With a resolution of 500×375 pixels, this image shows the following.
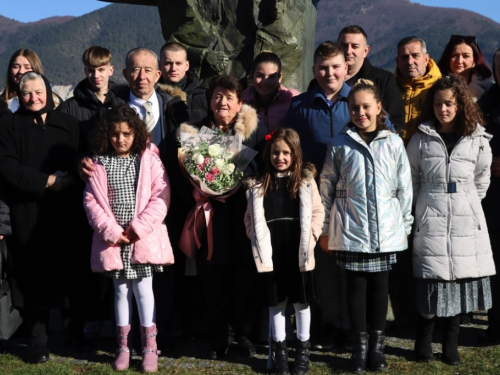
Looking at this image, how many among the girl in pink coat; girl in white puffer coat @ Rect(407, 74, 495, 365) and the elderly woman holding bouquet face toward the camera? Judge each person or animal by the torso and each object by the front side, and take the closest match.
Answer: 3

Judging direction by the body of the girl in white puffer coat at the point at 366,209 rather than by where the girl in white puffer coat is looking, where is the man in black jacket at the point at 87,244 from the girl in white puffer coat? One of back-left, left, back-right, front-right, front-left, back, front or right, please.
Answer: right

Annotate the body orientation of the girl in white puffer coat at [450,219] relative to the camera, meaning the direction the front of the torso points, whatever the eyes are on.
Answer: toward the camera

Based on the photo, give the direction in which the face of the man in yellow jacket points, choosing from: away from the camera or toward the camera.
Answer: toward the camera

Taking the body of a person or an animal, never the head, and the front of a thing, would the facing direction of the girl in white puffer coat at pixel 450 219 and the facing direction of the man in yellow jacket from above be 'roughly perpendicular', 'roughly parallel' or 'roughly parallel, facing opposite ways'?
roughly parallel

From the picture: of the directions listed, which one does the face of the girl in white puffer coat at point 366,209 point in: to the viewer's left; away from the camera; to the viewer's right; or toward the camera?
toward the camera

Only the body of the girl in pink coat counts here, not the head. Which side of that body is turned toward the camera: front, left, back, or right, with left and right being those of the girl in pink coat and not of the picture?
front

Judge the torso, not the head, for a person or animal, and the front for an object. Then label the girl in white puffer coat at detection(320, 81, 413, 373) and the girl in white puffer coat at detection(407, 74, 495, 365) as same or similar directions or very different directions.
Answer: same or similar directions

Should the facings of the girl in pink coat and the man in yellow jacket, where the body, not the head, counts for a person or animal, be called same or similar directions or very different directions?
same or similar directions

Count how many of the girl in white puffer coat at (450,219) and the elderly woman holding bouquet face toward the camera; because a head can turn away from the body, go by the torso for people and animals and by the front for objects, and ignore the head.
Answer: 2

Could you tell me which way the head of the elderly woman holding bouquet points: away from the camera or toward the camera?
toward the camera

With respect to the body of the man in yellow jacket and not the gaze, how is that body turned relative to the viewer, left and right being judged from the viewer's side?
facing the viewer

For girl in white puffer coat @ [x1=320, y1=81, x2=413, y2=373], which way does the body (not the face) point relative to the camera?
toward the camera

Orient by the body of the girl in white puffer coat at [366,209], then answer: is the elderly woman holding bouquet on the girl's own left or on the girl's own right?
on the girl's own right

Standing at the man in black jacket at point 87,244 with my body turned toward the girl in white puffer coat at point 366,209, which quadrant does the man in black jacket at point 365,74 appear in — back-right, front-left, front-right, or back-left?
front-left

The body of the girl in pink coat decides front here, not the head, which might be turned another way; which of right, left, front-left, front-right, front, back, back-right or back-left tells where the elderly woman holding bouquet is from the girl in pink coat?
left

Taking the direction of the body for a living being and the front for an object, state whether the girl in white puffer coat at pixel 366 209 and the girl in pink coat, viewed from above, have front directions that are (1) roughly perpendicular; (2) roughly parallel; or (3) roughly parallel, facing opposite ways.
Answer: roughly parallel
